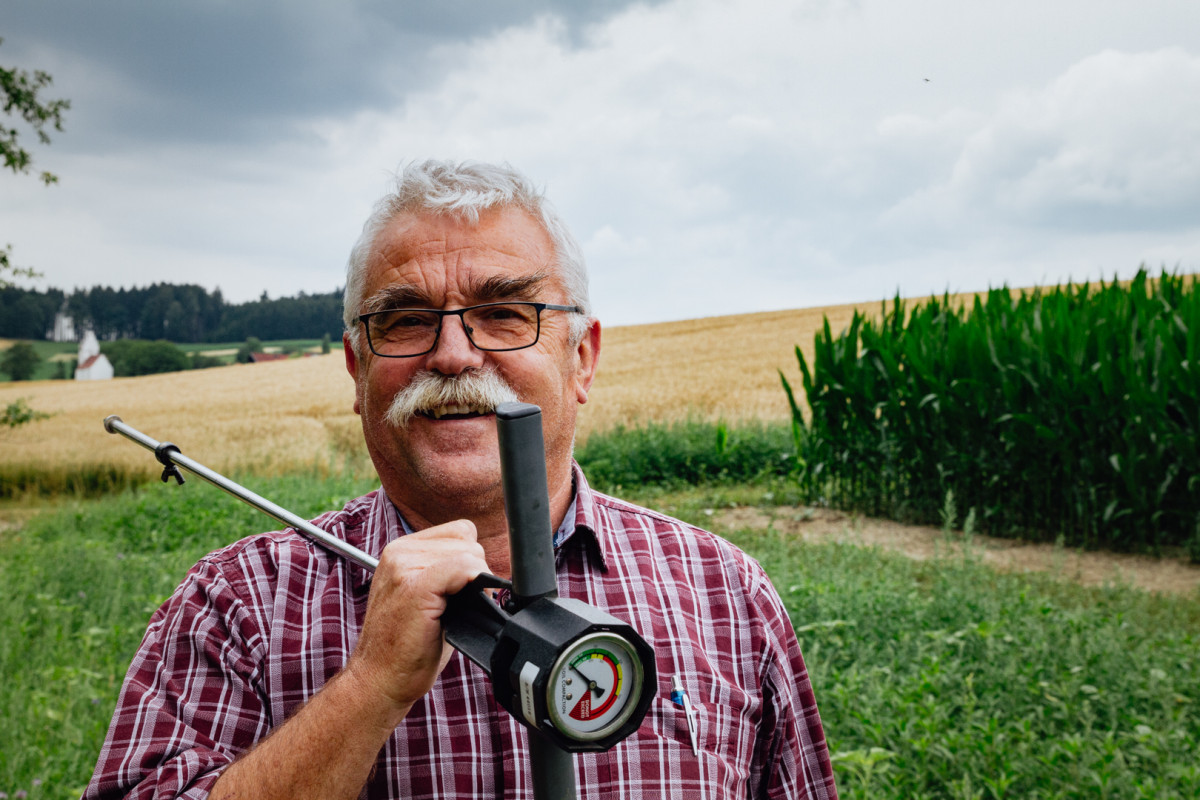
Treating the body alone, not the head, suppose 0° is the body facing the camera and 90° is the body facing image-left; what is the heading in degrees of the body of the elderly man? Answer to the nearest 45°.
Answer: approximately 0°
